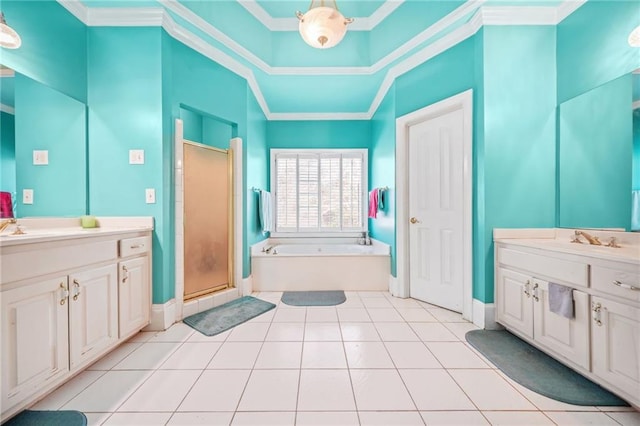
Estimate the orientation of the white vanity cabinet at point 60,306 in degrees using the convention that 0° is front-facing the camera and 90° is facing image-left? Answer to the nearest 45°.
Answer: approximately 315°

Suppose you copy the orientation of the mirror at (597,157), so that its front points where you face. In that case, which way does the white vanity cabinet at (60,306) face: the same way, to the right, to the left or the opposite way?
the opposite way

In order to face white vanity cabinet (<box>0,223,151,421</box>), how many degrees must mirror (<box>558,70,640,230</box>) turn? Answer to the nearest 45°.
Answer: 0° — it already faces it

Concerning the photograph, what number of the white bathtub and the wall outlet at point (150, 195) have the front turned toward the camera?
2

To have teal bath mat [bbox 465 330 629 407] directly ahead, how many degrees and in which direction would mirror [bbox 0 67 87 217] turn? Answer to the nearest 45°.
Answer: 0° — it already faces it

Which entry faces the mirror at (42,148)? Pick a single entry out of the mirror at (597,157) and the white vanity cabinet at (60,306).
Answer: the mirror at (597,157)

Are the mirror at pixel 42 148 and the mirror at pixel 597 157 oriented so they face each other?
yes

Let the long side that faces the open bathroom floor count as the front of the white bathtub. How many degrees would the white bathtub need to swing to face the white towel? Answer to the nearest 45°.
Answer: approximately 135° to its right

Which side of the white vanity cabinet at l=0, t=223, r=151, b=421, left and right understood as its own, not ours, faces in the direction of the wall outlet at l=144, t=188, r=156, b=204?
left

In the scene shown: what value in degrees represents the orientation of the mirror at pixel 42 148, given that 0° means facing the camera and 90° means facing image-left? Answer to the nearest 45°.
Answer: approximately 315°
